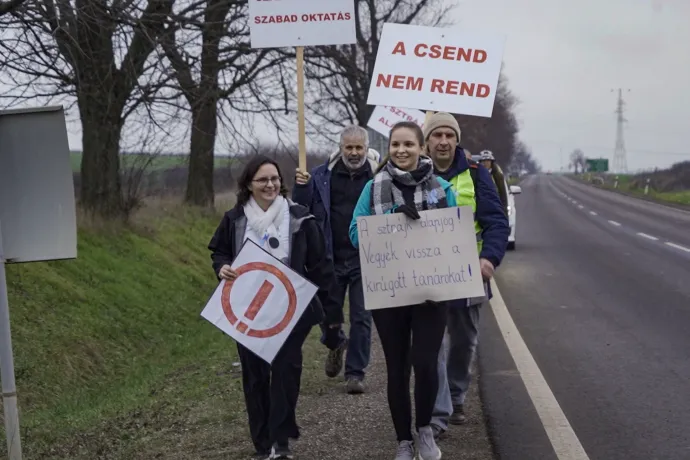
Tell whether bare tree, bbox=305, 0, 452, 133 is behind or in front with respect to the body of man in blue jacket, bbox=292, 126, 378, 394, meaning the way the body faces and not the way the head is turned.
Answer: behind

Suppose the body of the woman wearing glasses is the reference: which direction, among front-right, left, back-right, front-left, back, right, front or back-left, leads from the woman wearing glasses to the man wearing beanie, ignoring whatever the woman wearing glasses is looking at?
left

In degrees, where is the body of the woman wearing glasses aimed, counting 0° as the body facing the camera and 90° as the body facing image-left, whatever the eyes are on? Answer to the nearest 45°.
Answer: approximately 0°

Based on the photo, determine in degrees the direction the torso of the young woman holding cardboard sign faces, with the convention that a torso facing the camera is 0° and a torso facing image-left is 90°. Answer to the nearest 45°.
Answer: approximately 0°

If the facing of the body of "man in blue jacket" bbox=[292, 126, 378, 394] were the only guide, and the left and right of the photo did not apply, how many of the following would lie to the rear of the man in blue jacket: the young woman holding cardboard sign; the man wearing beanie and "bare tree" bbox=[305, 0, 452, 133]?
1

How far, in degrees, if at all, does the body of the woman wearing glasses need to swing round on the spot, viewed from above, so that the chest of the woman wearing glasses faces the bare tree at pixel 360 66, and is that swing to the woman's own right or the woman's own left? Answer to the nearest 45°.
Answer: approximately 180°

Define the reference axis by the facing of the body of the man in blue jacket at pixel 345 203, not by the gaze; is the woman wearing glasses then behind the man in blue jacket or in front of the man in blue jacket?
in front
